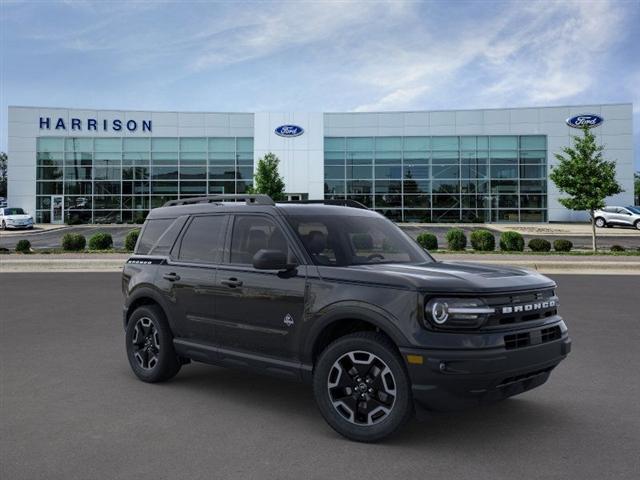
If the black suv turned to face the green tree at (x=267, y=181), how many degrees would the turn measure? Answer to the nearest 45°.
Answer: approximately 135° to its left

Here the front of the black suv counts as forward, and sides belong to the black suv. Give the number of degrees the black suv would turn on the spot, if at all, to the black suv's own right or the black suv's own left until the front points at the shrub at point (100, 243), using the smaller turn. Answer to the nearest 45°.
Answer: approximately 180°

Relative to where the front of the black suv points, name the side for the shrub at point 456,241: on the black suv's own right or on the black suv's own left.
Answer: on the black suv's own left

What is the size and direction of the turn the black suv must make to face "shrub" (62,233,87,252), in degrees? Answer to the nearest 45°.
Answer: approximately 180°

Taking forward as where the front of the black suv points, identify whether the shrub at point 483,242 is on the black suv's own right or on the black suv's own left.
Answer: on the black suv's own left

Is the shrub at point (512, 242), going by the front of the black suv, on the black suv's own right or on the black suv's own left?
on the black suv's own left

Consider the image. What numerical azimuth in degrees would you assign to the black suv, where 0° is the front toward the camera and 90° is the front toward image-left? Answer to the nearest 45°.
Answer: approximately 315°

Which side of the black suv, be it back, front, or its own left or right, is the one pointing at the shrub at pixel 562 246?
left

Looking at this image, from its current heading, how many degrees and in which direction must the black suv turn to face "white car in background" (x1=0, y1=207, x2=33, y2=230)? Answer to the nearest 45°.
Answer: approximately 180°

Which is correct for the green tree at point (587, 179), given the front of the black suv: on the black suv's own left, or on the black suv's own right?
on the black suv's own left

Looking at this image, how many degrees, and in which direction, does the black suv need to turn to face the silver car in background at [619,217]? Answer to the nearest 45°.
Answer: approximately 90° to its left
